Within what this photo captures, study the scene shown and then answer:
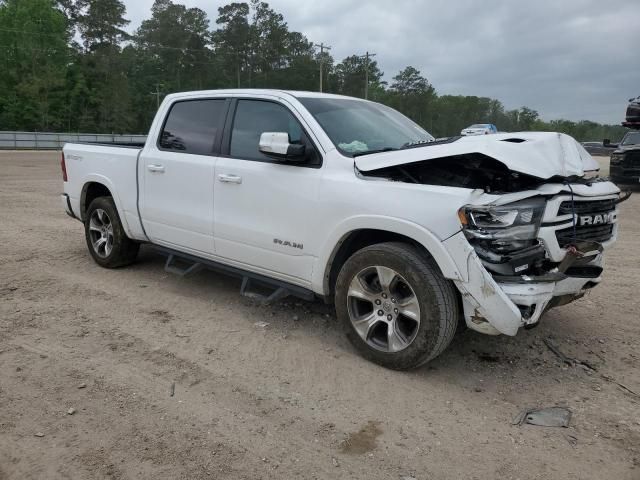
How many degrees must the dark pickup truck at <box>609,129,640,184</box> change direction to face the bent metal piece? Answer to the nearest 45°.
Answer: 0° — it already faces it

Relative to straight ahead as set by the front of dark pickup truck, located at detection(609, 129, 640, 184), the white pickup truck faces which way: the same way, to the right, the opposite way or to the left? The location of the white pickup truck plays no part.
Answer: to the left

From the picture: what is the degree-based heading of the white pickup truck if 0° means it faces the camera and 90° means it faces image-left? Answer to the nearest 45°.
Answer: approximately 315°

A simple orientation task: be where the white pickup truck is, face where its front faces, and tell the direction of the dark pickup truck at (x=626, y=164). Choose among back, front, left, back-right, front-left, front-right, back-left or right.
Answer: left

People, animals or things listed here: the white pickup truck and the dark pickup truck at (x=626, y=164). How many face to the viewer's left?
0

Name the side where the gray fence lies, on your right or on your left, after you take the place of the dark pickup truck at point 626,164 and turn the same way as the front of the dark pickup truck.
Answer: on your right

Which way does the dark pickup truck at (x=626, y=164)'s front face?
toward the camera

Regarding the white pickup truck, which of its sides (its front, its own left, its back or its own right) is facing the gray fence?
back

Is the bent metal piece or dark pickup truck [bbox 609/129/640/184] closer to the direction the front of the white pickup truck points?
the bent metal piece
